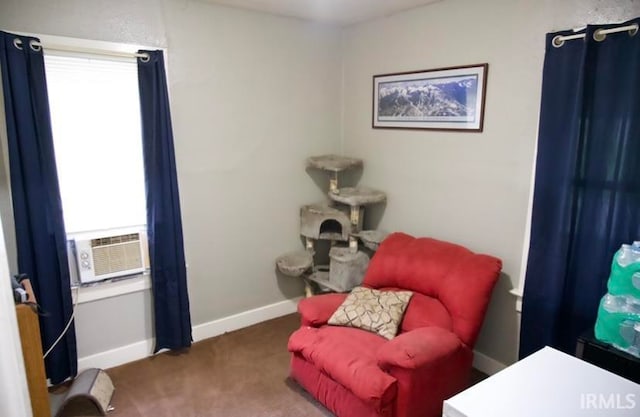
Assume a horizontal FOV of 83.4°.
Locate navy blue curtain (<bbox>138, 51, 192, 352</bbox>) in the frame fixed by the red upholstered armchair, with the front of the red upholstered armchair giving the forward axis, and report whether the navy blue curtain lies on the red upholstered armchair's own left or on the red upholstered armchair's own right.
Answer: on the red upholstered armchair's own right

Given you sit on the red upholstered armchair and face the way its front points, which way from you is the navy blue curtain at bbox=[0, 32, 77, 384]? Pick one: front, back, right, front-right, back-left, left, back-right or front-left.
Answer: front-right

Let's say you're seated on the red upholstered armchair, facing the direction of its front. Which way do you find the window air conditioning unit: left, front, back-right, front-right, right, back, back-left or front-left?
front-right

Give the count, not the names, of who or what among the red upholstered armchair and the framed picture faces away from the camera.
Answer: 0

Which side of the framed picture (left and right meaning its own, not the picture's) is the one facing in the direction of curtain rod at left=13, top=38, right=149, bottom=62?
front

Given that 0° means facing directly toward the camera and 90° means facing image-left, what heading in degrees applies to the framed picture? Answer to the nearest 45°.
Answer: approximately 45°

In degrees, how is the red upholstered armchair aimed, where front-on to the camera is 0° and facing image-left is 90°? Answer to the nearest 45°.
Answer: approximately 45°

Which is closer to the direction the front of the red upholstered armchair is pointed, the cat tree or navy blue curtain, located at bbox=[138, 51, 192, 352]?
the navy blue curtain

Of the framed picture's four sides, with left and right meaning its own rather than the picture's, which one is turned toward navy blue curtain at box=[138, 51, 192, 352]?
front

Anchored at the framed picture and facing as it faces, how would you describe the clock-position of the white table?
The white table is roughly at 10 o'clock from the framed picture.
